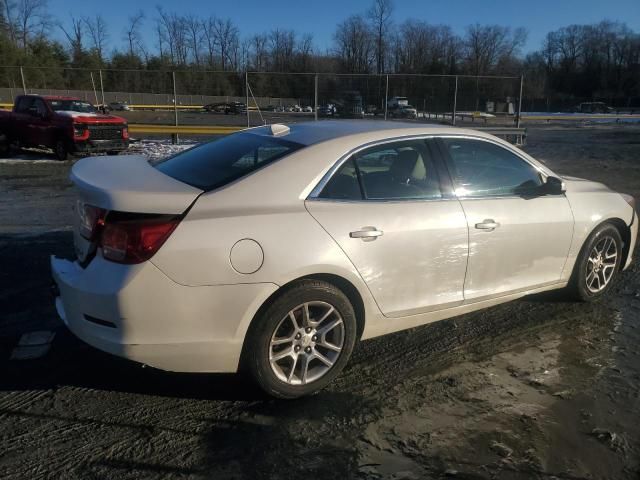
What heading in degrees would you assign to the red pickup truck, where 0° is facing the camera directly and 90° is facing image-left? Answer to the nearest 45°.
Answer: approximately 315°

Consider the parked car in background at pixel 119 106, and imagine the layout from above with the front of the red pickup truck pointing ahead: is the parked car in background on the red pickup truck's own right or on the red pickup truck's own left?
on the red pickup truck's own left

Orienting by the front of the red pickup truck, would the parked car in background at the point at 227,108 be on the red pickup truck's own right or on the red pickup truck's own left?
on the red pickup truck's own left

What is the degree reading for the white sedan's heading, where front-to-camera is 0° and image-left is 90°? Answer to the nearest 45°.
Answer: approximately 225°

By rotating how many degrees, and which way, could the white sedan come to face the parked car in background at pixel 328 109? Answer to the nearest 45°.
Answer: approximately 45° to its left

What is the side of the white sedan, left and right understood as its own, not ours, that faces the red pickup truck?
left
